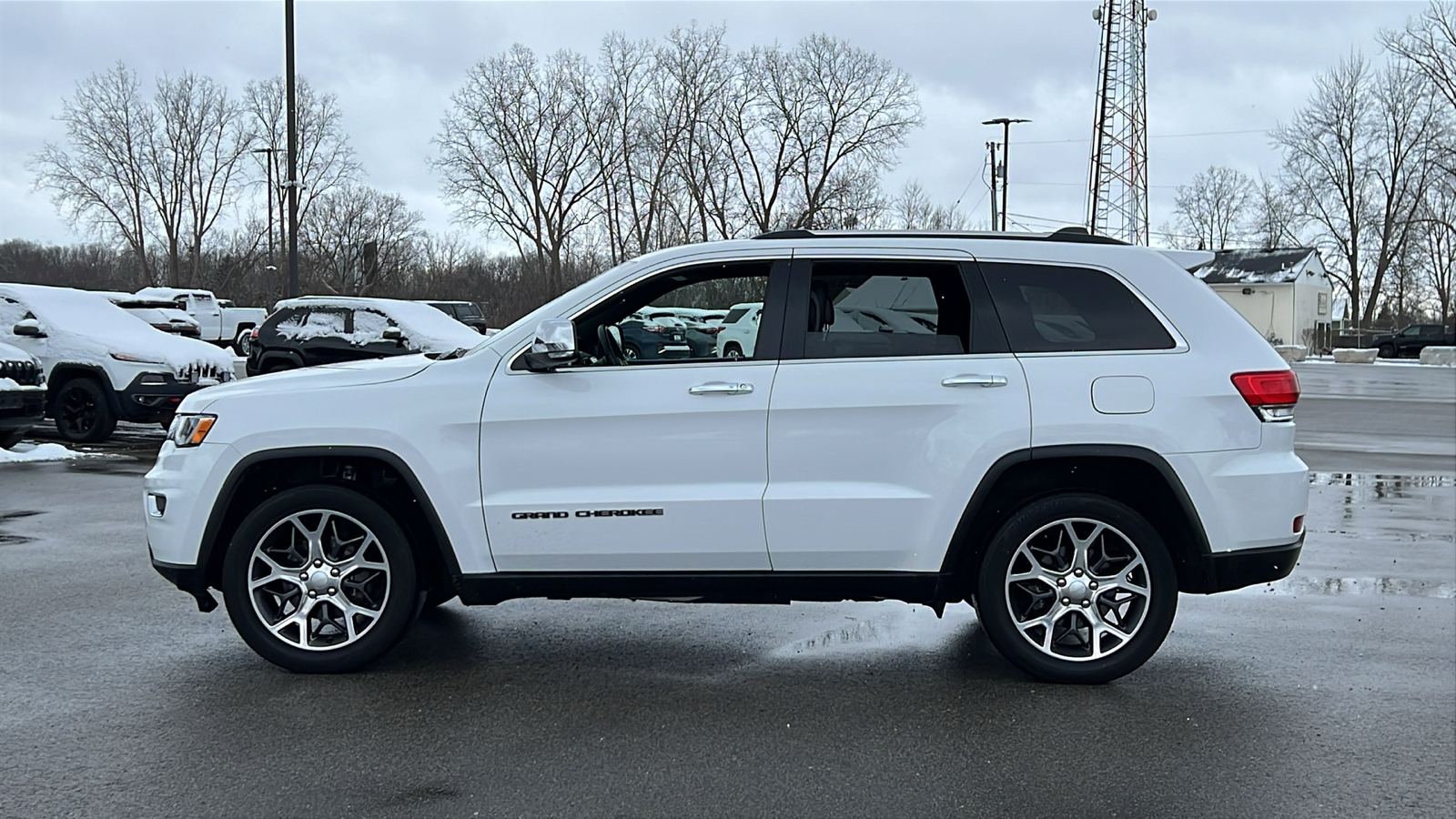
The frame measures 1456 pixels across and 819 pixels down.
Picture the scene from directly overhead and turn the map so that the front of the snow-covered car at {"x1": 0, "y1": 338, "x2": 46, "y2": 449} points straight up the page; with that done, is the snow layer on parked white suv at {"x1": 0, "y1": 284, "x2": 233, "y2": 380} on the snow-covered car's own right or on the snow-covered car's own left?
on the snow-covered car's own left

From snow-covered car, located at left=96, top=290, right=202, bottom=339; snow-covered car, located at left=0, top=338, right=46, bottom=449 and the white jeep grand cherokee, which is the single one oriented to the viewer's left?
the white jeep grand cherokee

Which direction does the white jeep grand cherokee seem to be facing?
to the viewer's left

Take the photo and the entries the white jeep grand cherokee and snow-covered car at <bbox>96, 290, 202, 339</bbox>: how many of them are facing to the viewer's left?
1

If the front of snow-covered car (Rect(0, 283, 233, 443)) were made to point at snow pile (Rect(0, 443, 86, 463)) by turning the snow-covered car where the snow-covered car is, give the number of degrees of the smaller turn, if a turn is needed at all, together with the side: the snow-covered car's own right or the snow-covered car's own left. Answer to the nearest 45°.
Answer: approximately 90° to the snow-covered car's own right

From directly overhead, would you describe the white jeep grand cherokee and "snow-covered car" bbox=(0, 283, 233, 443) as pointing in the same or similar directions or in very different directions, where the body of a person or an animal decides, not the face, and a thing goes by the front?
very different directions

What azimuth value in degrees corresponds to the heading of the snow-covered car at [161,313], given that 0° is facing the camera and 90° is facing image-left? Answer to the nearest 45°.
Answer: approximately 315°

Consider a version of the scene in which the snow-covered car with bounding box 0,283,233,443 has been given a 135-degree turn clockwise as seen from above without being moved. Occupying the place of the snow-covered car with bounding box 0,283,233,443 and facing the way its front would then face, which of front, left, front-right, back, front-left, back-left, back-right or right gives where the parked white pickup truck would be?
right

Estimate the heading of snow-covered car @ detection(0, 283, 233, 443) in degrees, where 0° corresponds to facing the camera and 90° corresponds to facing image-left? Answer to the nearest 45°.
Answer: approximately 315°

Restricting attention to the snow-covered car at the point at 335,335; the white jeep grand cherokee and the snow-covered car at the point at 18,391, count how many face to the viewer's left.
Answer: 1

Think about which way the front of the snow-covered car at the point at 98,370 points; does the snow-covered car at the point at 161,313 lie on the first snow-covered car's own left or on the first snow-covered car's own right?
on the first snow-covered car's own left

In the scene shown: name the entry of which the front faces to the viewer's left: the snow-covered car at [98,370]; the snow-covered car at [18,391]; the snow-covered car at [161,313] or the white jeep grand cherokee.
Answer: the white jeep grand cherokee

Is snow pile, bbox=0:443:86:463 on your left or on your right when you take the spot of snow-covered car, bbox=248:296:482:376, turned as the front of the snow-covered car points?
on your right

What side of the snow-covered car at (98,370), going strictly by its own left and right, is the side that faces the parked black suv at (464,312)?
left
